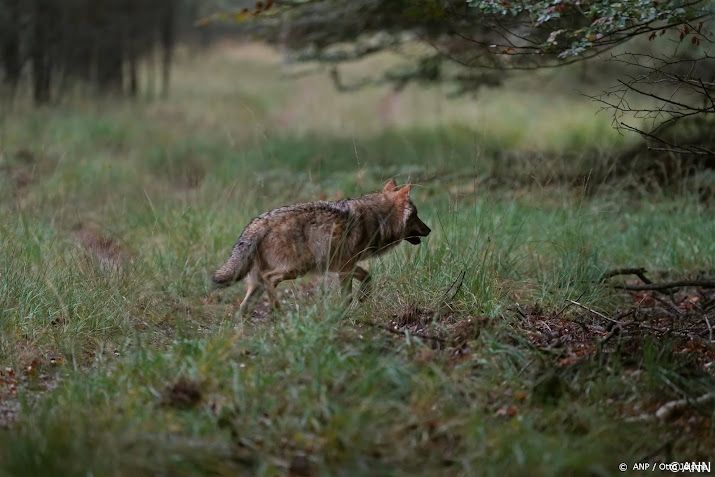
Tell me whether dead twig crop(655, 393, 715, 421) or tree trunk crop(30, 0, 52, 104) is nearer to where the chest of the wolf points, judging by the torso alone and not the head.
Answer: the dead twig

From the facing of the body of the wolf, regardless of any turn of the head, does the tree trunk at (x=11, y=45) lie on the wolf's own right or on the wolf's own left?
on the wolf's own left

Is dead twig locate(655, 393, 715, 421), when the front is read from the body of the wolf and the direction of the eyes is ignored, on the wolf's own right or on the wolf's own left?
on the wolf's own right

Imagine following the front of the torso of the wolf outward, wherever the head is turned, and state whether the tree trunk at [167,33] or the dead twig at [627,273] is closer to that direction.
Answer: the dead twig

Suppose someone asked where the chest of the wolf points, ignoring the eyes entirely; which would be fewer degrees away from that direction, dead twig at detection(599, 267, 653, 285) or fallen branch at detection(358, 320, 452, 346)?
the dead twig

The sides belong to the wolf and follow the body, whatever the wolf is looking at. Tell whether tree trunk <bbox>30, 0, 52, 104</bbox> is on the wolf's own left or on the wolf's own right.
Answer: on the wolf's own left

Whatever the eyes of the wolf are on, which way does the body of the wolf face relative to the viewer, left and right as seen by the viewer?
facing to the right of the viewer

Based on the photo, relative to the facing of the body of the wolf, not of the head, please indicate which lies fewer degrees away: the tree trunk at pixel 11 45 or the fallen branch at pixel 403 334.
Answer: the fallen branch

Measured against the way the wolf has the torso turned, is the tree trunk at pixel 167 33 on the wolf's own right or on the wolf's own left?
on the wolf's own left

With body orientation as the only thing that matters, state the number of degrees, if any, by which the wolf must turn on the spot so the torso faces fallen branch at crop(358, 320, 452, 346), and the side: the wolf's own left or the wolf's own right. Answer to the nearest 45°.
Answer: approximately 90° to the wolf's own right
